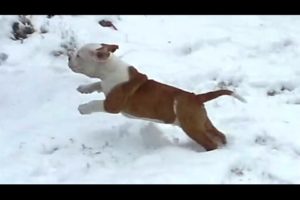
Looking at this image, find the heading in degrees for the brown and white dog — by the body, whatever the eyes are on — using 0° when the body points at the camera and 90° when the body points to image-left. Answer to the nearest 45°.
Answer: approximately 90°
